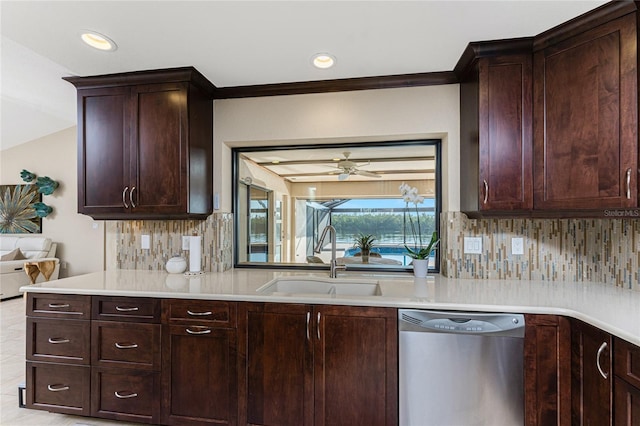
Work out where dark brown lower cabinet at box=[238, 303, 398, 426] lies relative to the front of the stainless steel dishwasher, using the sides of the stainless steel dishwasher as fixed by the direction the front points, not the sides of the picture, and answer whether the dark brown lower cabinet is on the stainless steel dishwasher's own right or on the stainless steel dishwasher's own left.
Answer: on the stainless steel dishwasher's own right

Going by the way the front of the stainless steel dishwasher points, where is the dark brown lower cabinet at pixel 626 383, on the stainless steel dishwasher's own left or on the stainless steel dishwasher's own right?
on the stainless steel dishwasher's own left

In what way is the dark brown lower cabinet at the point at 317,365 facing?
toward the camera

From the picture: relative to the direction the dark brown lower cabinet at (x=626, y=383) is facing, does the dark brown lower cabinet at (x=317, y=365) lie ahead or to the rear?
ahead

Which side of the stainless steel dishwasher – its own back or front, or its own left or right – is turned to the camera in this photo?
front

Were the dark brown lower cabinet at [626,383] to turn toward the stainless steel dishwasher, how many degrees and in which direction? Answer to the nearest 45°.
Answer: approximately 45° to its right

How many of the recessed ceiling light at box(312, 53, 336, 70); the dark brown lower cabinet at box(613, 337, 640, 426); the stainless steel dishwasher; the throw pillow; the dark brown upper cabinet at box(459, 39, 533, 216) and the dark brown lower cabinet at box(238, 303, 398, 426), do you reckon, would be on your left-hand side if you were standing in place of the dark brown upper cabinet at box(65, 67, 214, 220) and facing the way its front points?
5

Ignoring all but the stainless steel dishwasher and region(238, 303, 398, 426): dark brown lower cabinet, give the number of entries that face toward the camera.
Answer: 2

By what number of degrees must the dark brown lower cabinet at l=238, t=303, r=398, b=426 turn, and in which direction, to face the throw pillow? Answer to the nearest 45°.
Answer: approximately 135° to its right

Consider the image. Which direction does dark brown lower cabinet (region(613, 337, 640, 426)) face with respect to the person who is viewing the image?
facing the viewer and to the left of the viewer

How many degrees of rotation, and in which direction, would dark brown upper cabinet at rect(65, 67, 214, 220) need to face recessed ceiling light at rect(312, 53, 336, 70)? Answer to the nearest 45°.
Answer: approximately 90° to its left
